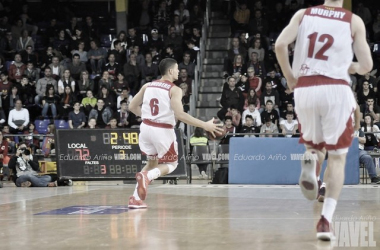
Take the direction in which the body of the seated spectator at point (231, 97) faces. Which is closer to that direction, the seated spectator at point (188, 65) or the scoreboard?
the scoreboard

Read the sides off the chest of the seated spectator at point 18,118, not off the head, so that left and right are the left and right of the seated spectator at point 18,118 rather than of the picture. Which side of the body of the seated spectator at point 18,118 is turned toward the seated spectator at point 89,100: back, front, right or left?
left

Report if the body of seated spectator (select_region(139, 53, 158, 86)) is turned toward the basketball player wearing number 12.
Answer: yes

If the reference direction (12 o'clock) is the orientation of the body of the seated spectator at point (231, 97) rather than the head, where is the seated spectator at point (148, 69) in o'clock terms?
the seated spectator at point (148, 69) is roughly at 4 o'clock from the seated spectator at point (231, 97).

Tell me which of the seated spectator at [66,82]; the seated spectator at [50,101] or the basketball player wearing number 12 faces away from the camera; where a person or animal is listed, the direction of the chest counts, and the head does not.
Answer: the basketball player wearing number 12

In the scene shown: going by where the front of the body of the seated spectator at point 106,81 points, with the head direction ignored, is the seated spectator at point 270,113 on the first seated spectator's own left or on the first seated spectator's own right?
on the first seated spectator's own left

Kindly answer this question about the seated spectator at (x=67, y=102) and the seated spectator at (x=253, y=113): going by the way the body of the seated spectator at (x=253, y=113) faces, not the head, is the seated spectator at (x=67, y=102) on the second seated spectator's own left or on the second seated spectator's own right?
on the second seated spectator's own right

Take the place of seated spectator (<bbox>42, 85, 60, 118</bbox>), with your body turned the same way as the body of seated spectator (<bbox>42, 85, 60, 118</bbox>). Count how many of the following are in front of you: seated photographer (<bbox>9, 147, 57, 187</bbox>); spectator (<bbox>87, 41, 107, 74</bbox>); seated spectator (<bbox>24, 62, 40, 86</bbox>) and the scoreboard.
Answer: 2

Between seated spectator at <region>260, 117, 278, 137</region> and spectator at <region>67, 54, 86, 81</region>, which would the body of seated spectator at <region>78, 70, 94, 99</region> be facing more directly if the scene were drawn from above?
the seated spectator

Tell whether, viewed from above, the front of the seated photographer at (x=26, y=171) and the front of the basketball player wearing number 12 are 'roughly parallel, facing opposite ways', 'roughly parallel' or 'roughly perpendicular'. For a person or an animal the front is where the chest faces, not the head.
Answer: roughly parallel, facing opposite ways

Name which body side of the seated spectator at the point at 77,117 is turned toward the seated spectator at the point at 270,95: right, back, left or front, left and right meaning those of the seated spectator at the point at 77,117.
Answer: left
